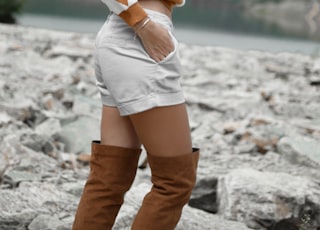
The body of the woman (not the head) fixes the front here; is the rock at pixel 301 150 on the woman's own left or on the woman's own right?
on the woman's own left

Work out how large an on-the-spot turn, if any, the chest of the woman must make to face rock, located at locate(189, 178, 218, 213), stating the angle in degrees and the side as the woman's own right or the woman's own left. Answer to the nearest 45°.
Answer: approximately 90° to the woman's own left
